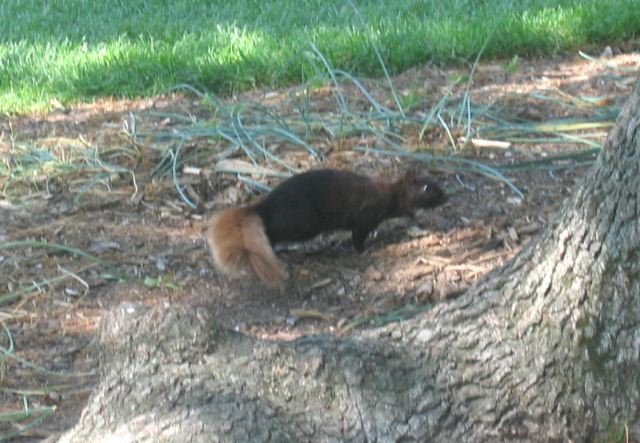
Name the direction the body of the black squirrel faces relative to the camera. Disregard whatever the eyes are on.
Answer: to the viewer's right
